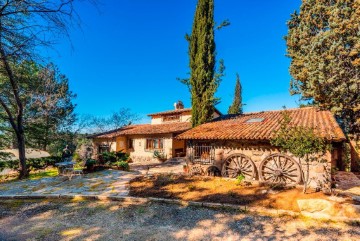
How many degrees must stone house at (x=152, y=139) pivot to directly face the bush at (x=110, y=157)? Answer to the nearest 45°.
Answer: approximately 45° to its right

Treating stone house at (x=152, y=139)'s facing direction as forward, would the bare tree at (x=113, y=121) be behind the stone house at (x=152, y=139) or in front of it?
behind

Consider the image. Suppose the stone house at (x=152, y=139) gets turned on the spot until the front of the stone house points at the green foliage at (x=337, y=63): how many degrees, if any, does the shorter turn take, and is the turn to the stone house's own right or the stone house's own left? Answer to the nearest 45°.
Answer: approximately 45° to the stone house's own left

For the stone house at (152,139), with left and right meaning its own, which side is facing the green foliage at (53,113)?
right

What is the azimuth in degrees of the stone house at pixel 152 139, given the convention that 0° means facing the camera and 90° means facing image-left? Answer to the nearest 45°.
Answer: approximately 0°

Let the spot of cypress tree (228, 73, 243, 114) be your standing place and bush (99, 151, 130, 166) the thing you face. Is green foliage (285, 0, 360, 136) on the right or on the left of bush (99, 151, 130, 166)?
left
